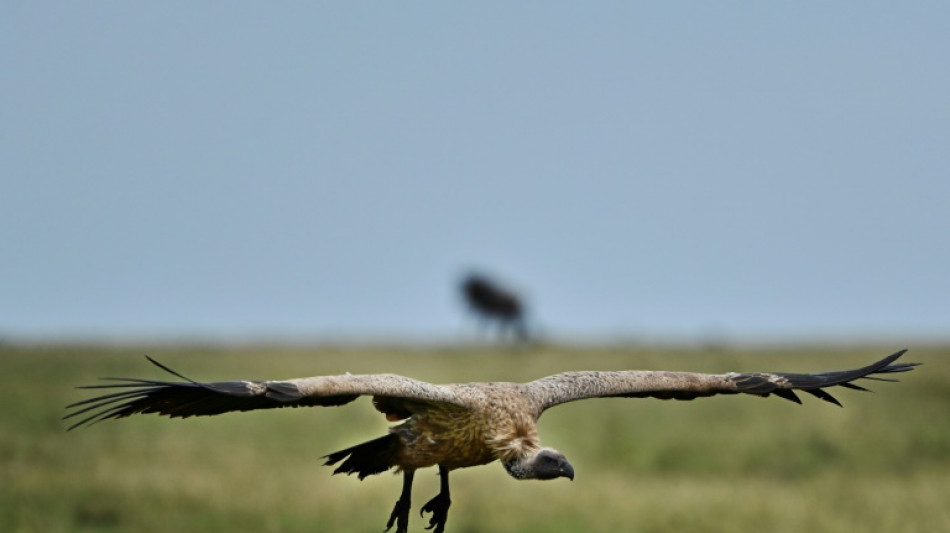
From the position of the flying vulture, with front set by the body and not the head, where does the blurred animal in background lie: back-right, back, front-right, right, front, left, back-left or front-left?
back-left

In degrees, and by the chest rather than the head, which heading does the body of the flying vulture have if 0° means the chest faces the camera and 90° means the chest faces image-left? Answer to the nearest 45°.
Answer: approximately 315°
